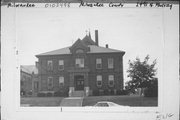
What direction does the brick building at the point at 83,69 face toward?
toward the camera
